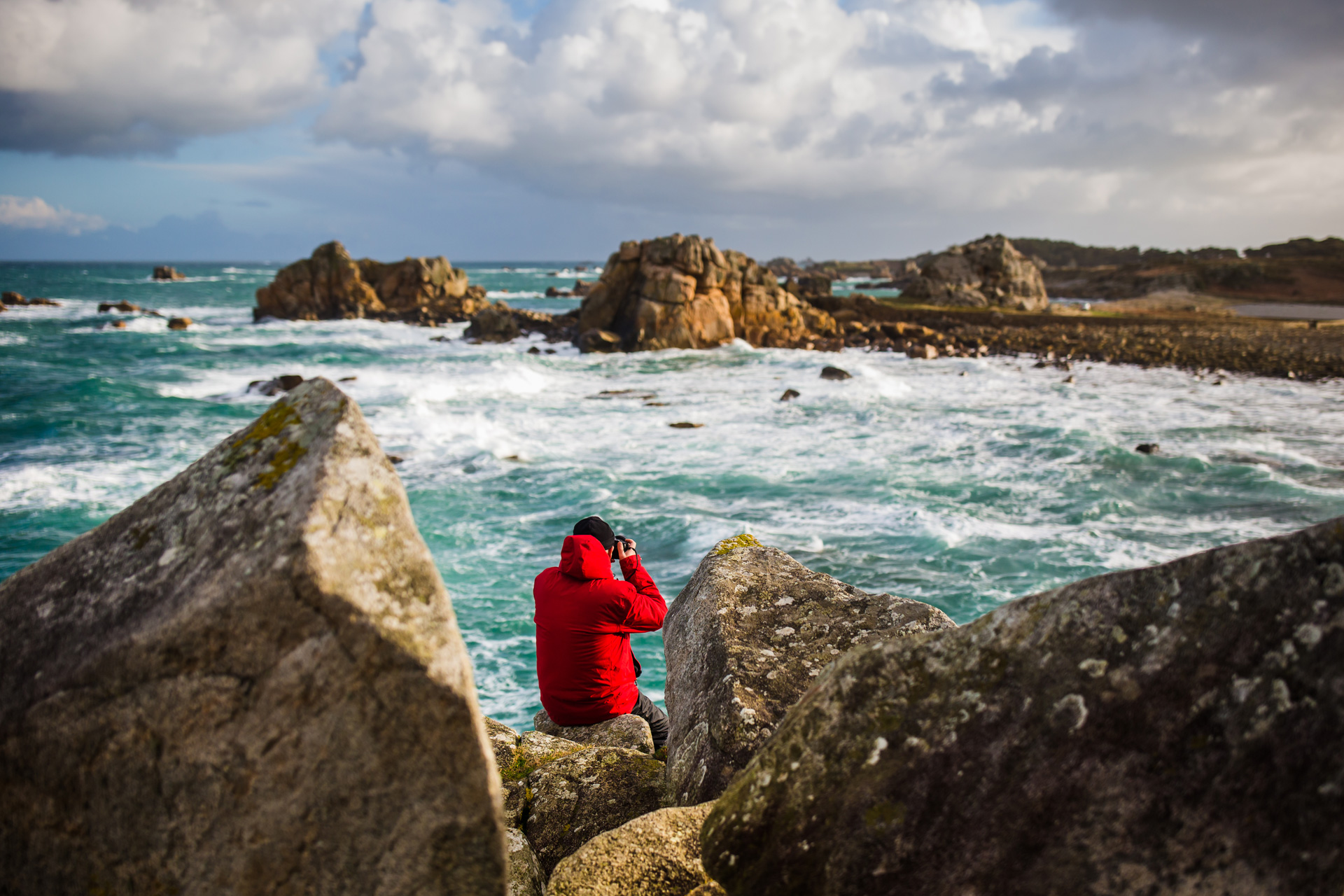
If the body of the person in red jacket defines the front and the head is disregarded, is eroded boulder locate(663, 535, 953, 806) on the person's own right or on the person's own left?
on the person's own right

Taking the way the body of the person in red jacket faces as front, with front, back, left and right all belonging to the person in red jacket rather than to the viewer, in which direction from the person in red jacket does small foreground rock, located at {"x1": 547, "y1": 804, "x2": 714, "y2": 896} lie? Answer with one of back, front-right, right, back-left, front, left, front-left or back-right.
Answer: back-right

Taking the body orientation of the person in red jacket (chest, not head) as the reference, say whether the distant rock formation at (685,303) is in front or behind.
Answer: in front

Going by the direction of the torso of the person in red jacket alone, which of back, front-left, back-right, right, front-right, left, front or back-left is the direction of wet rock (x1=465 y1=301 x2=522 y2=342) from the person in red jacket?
front-left

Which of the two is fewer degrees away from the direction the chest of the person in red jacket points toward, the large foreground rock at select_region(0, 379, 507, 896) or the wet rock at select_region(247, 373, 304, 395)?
the wet rock

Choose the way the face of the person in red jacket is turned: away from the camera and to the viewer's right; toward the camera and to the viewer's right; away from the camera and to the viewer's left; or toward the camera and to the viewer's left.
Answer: away from the camera and to the viewer's right

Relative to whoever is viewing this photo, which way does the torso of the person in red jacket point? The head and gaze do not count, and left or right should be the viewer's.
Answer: facing away from the viewer and to the right of the viewer

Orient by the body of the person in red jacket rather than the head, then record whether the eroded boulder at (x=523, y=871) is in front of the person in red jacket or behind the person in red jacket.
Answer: behind

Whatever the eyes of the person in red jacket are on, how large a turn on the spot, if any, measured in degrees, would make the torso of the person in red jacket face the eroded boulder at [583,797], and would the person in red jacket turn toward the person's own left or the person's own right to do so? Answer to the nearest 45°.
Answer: approximately 135° to the person's own right

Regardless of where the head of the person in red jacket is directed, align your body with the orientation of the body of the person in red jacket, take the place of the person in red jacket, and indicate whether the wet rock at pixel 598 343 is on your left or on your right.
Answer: on your left
